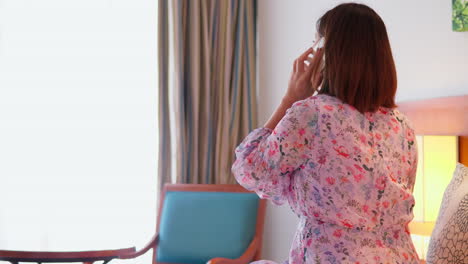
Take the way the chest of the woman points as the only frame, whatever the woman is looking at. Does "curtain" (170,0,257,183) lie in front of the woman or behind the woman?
in front

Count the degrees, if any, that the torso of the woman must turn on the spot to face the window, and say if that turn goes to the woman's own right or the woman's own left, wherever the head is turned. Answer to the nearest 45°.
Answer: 0° — they already face it

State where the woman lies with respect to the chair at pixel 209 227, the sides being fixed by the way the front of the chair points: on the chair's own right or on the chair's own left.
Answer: on the chair's own left

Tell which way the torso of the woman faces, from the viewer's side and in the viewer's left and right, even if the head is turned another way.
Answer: facing away from the viewer and to the left of the viewer

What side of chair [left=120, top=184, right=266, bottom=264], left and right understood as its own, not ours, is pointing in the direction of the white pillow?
left

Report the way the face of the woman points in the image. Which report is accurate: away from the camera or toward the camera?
away from the camera

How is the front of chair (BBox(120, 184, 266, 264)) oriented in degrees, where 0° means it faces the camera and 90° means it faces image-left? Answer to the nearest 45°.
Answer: approximately 45°

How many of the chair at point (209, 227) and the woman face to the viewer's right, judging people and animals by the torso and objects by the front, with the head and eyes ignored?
0
